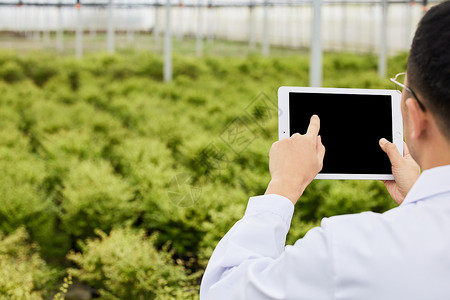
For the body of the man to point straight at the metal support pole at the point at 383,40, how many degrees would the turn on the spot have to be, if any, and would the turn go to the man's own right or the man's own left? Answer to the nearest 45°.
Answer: approximately 45° to the man's own right

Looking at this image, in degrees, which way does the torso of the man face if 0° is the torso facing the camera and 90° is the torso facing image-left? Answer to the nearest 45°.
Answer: approximately 135°

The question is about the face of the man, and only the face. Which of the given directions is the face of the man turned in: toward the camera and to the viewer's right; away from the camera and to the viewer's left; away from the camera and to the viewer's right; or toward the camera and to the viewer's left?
away from the camera and to the viewer's left
